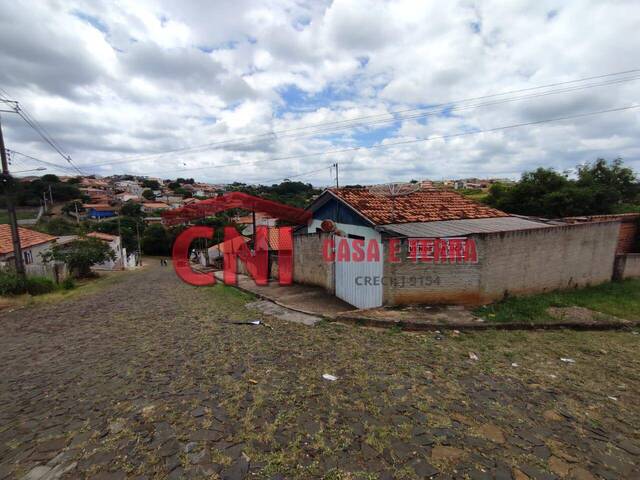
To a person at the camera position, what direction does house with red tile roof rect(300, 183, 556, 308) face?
facing the viewer and to the left of the viewer

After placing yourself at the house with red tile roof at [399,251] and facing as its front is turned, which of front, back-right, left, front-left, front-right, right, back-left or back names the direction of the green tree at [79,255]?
front-right

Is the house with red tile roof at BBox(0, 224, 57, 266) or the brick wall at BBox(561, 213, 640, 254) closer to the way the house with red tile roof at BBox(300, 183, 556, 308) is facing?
the house with red tile roof

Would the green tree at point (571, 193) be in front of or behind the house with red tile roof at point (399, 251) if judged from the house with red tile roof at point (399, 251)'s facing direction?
behind

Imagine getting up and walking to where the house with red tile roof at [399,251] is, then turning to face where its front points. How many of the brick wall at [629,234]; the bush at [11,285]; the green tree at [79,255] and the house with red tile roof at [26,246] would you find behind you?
1

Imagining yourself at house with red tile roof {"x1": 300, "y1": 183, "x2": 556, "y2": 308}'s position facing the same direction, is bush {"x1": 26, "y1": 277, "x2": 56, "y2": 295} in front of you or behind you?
in front

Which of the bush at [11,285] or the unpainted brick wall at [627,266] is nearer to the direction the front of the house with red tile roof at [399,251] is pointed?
the bush

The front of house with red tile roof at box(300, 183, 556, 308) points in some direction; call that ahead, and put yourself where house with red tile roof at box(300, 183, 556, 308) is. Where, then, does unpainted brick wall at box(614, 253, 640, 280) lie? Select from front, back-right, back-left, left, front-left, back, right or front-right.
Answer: back

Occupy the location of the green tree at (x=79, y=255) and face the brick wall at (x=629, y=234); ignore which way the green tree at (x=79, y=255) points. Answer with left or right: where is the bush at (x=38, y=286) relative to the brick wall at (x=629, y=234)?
right

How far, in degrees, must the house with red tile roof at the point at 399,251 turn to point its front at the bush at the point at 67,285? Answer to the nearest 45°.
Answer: approximately 45° to its right

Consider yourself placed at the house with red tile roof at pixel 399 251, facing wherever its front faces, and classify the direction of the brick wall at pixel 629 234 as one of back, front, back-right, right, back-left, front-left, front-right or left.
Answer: back

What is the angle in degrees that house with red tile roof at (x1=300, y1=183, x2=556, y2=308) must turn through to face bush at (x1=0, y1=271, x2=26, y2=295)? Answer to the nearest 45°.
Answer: approximately 45° to its right
